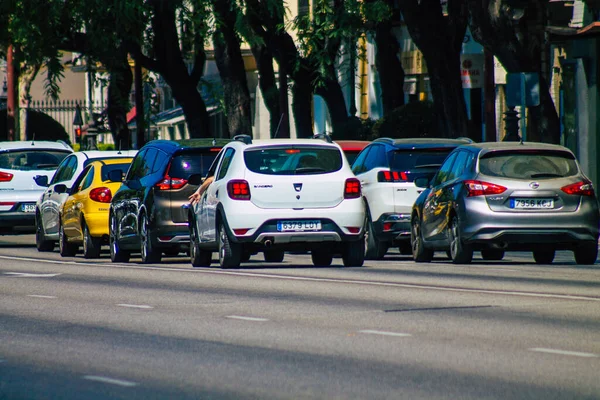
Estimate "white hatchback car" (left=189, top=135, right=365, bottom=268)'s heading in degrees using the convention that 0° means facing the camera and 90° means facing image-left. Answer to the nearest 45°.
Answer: approximately 180°

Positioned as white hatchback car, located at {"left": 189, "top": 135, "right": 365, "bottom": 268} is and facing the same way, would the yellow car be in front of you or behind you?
in front

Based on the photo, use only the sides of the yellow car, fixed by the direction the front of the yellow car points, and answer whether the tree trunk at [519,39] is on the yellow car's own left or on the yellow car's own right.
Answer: on the yellow car's own right

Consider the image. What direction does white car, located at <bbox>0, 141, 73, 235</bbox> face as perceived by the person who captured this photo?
facing away from the viewer

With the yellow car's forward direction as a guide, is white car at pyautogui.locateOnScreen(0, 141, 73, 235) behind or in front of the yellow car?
in front

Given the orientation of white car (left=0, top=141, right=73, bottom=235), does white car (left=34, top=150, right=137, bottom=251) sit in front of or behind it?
behind

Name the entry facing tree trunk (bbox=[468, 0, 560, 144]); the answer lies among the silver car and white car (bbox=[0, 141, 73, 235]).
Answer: the silver car

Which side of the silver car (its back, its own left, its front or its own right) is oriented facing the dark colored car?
left

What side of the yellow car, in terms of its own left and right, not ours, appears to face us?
back

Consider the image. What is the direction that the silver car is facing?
away from the camera
